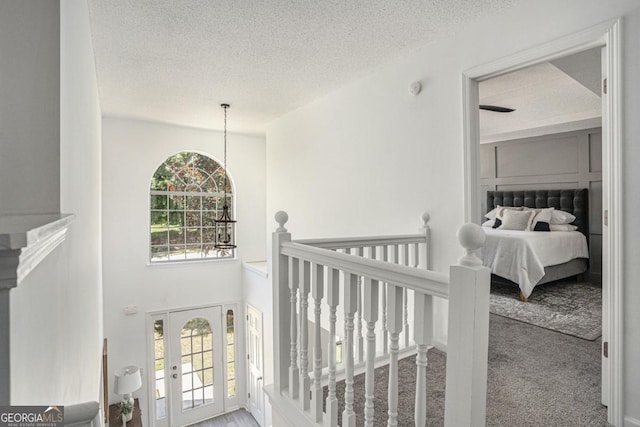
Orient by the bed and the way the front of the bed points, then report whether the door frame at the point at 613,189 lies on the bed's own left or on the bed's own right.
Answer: on the bed's own left

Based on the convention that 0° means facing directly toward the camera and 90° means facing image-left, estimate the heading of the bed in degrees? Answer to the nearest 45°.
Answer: approximately 45°

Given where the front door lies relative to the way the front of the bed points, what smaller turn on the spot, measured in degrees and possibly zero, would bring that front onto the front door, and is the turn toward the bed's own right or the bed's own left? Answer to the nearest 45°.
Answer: approximately 45° to the bed's own right
